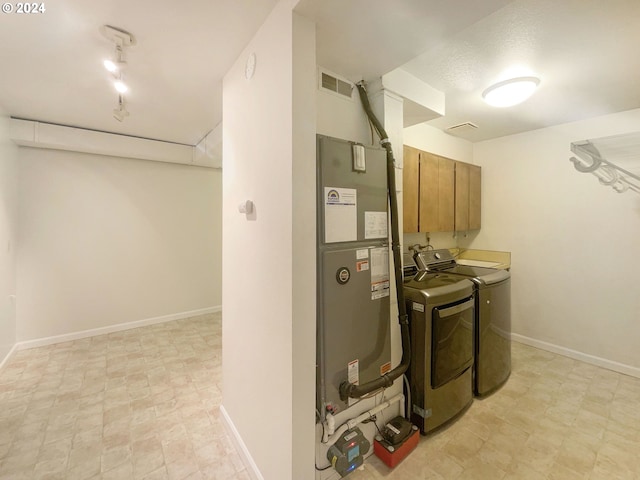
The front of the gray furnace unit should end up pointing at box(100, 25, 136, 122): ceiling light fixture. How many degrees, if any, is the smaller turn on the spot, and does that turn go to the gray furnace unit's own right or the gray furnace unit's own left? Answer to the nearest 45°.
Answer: approximately 135° to the gray furnace unit's own right

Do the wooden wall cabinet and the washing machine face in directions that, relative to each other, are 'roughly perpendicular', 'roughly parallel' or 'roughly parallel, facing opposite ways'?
roughly parallel

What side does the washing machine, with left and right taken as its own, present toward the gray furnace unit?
right

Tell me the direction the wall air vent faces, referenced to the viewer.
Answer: facing the viewer and to the right of the viewer

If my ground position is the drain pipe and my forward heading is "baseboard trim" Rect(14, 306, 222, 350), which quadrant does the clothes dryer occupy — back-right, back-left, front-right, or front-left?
back-right

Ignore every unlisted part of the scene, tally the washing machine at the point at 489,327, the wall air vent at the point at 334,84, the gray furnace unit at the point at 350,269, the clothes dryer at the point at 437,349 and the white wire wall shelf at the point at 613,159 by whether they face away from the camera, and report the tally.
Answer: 0

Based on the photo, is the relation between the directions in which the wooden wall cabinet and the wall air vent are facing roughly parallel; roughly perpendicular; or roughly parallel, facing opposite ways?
roughly parallel

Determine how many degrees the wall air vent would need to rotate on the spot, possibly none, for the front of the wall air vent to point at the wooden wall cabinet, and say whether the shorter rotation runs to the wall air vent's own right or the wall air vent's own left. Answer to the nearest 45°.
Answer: approximately 90° to the wall air vent's own left

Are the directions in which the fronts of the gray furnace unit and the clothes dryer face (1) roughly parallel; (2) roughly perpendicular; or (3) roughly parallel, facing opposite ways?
roughly parallel

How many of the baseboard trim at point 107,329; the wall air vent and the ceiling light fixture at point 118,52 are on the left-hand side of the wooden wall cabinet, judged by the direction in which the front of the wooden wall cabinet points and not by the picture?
0

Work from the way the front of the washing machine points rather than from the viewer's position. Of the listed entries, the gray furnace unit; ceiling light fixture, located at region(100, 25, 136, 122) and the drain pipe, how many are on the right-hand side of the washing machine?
3

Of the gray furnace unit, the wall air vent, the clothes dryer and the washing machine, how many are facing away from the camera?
0

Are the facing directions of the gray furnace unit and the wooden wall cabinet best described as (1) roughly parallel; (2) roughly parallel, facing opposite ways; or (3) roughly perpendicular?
roughly parallel

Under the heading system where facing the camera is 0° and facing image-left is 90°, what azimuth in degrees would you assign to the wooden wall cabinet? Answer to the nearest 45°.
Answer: approximately 315°

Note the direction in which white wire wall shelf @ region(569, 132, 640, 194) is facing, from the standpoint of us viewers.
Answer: facing the viewer and to the left of the viewer
